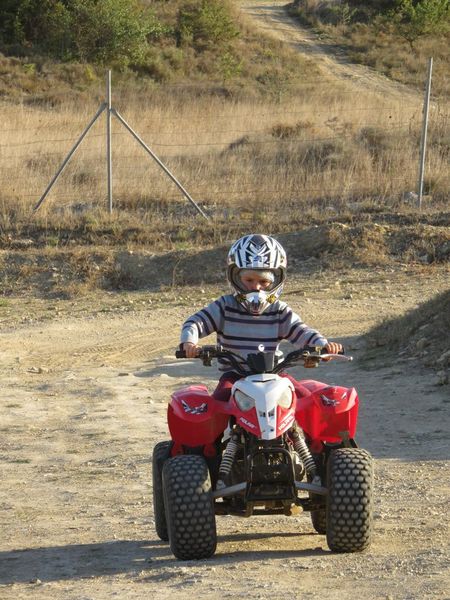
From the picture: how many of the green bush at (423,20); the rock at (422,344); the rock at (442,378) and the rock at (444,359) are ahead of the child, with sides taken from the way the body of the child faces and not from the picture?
0

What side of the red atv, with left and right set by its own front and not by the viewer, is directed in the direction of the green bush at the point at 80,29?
back

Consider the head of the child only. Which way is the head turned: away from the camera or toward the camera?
toward the camera

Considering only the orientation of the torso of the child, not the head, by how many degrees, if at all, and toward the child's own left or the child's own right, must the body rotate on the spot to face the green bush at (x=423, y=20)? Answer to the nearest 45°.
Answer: approximately 180°

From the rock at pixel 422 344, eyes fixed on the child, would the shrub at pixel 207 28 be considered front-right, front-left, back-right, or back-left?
back-right

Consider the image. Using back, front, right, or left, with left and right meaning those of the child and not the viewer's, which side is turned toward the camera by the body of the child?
front

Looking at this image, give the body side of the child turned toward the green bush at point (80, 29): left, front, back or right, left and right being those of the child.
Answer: back

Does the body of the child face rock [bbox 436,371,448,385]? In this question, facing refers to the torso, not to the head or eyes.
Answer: no

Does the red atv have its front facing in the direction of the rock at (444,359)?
no

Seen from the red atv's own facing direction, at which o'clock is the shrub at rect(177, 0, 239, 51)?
The shrub is roughly at 6 o'clock from the red atv.

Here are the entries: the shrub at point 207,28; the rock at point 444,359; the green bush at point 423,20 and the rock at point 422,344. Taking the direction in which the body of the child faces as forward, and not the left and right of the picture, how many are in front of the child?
0

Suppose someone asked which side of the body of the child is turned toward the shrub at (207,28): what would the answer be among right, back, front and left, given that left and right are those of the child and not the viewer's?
back

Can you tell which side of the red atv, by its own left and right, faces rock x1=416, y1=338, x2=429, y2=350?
back

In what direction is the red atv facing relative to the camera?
toward the camera

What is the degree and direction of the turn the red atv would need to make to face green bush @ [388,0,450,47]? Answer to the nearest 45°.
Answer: approximately 180°
